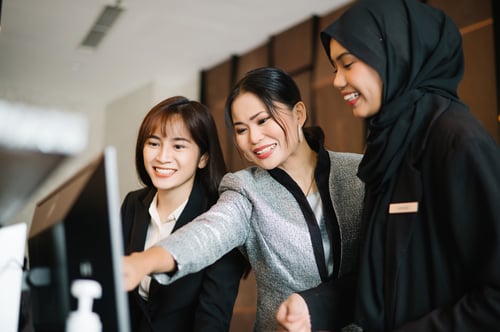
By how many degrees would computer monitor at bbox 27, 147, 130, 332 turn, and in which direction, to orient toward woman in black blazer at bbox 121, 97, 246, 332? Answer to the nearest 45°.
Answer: approximately 45° to its left

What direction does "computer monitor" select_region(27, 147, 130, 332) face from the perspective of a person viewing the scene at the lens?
facing away from the viewer and to the right of the viewer

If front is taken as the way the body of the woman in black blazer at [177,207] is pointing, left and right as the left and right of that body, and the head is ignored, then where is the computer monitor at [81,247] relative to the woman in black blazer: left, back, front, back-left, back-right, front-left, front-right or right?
front-left

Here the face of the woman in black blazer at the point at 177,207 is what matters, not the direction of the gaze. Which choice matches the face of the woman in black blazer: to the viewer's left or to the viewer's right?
to the viewer's left

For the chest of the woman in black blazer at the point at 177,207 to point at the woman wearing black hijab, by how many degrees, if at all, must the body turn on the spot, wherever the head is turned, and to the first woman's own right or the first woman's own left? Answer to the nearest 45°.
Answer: approximately 90° to the first woman's own left

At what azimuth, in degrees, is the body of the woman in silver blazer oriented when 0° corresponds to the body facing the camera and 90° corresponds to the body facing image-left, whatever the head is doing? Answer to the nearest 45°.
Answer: approximately 0°

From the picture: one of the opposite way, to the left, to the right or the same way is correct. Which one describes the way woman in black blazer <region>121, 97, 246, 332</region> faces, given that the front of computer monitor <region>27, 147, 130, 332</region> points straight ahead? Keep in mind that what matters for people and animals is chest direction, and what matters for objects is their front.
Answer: the opposite way

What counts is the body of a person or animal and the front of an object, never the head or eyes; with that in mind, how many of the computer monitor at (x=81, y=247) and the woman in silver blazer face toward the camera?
1

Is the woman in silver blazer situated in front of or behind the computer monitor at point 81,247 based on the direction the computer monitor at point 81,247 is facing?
in front

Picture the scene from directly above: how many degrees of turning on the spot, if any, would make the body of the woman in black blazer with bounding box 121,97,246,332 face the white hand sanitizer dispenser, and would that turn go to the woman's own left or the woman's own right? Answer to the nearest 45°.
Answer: approximately 45° to the woman's own left
